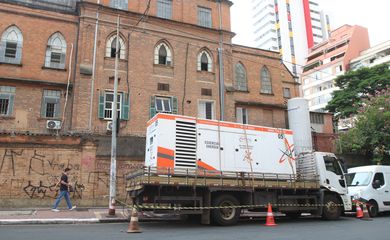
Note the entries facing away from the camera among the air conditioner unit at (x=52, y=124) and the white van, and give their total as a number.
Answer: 0

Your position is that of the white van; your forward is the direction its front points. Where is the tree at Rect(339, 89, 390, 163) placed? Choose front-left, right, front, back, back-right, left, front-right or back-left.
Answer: back-right

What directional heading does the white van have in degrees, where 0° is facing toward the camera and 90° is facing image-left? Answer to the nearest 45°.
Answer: approximately 45°

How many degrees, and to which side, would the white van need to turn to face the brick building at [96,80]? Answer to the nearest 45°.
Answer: approximately 45° to its right

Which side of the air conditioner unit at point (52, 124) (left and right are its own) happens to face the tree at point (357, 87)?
left

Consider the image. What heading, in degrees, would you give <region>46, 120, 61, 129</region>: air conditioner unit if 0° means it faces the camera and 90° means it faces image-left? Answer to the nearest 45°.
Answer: approximately 0°

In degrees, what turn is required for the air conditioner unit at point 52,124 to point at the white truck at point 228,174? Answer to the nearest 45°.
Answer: approximately 45° to its left

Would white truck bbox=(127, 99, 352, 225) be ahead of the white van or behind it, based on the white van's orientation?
ahead
